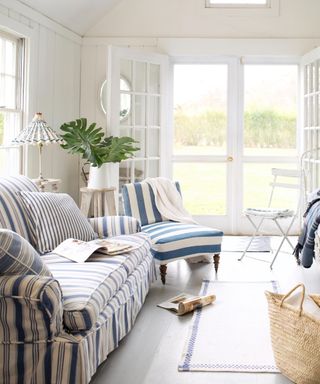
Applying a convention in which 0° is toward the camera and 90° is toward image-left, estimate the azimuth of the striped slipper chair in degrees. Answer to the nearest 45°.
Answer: approximately 315°

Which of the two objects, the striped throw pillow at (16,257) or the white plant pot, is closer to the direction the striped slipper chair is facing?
the striped throw pillow

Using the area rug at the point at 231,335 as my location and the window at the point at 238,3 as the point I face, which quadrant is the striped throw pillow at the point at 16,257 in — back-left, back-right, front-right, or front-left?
back-left

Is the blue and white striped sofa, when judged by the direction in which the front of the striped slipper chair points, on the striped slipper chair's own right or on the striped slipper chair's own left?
on the striped slipper chair's own right

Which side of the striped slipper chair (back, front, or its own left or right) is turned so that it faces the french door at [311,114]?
left

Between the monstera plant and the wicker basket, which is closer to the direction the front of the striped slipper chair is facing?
the wicker basket

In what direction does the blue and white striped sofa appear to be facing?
to the viewer's right

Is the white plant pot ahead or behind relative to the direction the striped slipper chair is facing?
behind
